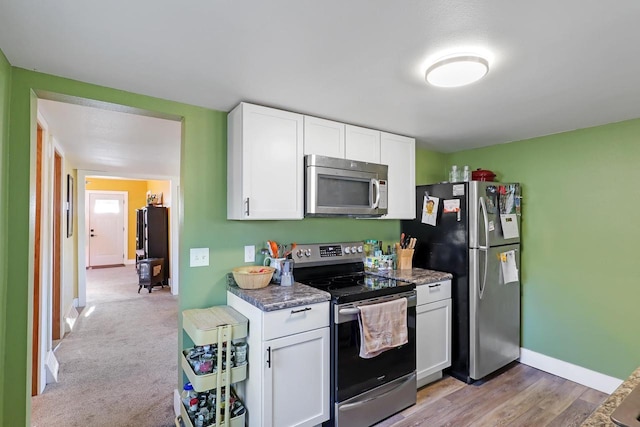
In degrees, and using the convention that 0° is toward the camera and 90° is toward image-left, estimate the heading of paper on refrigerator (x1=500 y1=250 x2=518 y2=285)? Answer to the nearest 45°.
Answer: approximately 315°

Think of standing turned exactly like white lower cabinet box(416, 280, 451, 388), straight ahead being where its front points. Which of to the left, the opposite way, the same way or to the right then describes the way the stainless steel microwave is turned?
the same way

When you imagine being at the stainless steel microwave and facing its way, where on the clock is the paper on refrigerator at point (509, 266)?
The paper on refrigerator is roughly at 10 o'clock from the stainless steel microwave.

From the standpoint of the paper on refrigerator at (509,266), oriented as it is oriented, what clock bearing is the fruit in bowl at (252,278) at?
The fruit in bowl is roughly at 3 o'clock from the paper on refrigerator.

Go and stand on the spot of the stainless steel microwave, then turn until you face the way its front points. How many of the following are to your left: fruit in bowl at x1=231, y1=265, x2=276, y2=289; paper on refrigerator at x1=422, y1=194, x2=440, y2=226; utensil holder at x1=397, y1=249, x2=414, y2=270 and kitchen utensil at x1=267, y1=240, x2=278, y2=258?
2

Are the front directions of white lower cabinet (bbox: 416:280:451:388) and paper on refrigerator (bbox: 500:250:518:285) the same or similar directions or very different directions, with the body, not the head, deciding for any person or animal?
same or similar directions

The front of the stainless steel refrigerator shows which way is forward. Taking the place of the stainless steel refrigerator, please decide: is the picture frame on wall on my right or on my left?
on my right

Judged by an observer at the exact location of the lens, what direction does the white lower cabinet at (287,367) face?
facing the viewer and to the right of the viewer

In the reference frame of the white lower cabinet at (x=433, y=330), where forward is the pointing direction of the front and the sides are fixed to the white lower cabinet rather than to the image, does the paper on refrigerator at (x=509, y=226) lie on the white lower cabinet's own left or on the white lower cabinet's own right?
on the white lower cabinet's own left

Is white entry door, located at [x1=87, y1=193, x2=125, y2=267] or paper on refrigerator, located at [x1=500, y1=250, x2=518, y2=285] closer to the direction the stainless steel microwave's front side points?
the paper on refrigerator

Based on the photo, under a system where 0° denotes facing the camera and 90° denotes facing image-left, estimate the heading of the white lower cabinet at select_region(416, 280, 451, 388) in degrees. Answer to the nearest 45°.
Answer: approximately 315°

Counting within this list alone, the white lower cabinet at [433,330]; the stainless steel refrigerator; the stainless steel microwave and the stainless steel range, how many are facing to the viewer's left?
0

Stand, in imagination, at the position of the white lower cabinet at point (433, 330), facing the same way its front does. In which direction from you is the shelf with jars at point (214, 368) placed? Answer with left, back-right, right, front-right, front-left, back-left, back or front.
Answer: right

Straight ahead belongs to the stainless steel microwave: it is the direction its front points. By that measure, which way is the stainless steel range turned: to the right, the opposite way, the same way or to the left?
the same way

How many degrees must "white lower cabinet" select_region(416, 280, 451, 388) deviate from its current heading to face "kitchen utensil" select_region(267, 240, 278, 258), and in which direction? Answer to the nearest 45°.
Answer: approximately 90° to its right
